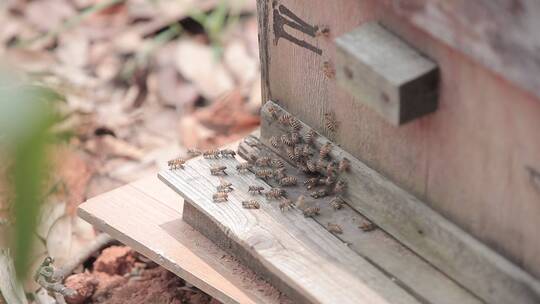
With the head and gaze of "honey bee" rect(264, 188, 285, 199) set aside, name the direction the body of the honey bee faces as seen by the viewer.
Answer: to the viewer's right

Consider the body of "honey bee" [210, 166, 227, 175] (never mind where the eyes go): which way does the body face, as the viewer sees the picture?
to the viewer's right

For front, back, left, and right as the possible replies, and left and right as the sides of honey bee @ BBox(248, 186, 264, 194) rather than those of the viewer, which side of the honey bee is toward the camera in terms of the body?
right

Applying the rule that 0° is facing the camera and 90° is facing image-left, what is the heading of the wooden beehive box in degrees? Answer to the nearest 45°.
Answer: approximately 45°

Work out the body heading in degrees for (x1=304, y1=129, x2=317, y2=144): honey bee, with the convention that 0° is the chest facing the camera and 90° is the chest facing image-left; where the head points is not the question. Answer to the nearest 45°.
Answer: approximately 225°

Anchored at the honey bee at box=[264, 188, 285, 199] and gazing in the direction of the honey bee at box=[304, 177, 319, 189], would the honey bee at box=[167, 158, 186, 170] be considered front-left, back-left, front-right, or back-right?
back-left
